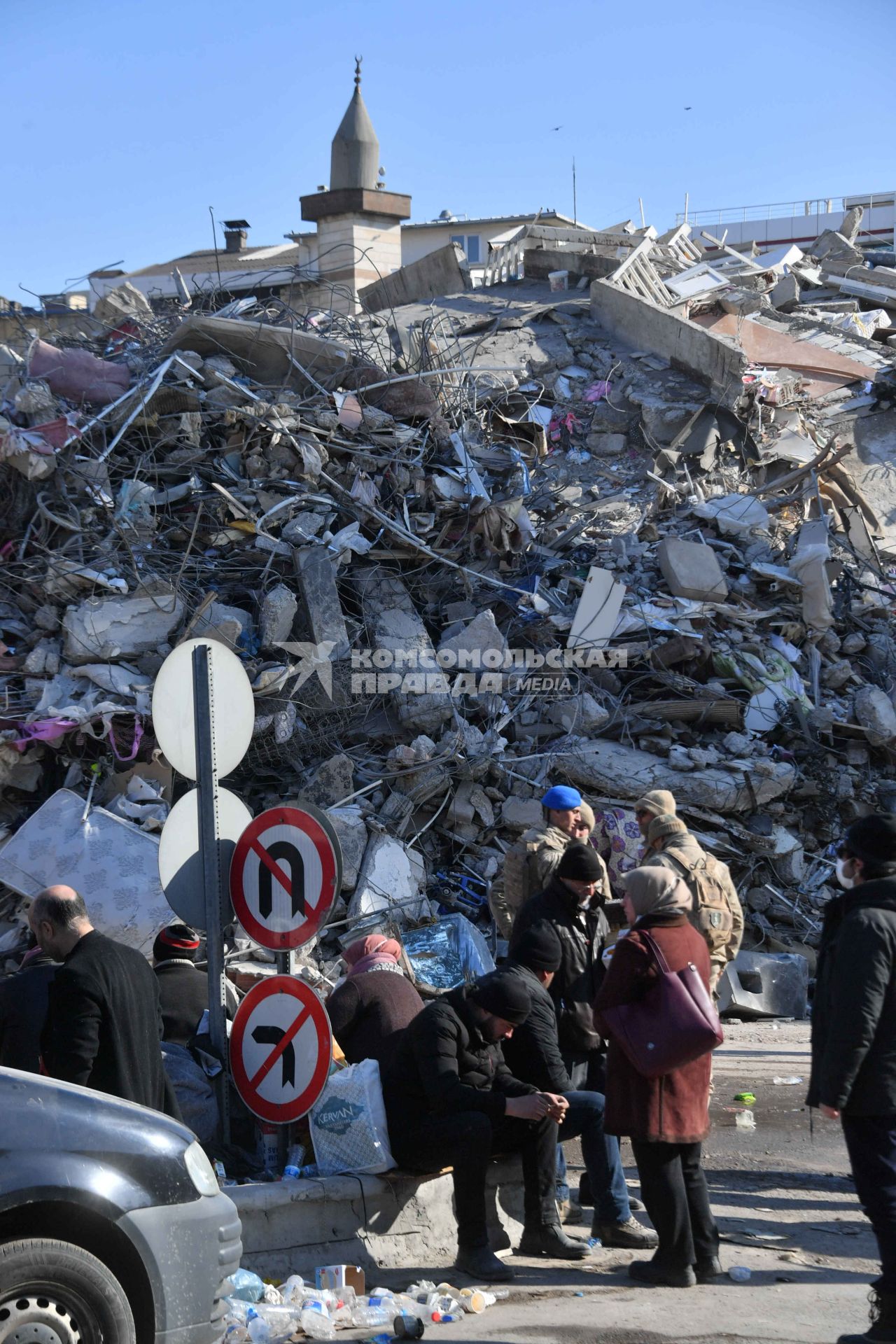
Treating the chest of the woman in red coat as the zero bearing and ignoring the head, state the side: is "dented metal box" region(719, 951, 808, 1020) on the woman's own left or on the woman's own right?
on the woman's own right

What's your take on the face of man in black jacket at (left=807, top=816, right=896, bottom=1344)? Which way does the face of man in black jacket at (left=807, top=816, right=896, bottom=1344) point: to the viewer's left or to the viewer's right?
to the viewer's left

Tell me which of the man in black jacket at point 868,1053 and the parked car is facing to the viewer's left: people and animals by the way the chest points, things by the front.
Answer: the man in black jacket

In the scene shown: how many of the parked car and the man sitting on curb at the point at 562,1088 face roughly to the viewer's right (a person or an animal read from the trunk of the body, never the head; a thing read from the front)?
2

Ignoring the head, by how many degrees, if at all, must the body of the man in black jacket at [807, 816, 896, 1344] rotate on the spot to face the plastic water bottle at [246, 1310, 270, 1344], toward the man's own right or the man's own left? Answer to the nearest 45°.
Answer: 0° — they already face it

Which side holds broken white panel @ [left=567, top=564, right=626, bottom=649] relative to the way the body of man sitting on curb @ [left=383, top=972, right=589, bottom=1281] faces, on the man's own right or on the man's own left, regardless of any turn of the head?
on the man's own left

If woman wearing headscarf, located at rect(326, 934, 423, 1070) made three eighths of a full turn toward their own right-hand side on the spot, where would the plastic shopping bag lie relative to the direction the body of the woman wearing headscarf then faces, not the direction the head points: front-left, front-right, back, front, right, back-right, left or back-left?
front-right

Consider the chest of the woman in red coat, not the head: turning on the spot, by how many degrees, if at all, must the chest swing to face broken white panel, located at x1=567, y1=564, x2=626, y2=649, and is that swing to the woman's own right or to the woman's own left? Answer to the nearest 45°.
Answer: approximately 45° to the woman's own right

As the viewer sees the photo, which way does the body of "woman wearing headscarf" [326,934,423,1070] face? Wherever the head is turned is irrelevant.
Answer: away from the camera

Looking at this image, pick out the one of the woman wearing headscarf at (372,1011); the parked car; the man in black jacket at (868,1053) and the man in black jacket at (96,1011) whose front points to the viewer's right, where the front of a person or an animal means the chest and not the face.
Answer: the parked car

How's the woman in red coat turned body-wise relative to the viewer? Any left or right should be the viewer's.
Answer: facing away from the viewer and to the left of the viewer

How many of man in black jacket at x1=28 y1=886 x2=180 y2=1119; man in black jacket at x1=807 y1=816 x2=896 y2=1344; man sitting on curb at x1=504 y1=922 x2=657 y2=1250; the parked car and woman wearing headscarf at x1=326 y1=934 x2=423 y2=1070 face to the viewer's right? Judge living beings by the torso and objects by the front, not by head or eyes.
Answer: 2

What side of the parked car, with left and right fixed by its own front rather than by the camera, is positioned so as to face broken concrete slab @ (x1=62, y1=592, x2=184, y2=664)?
left
